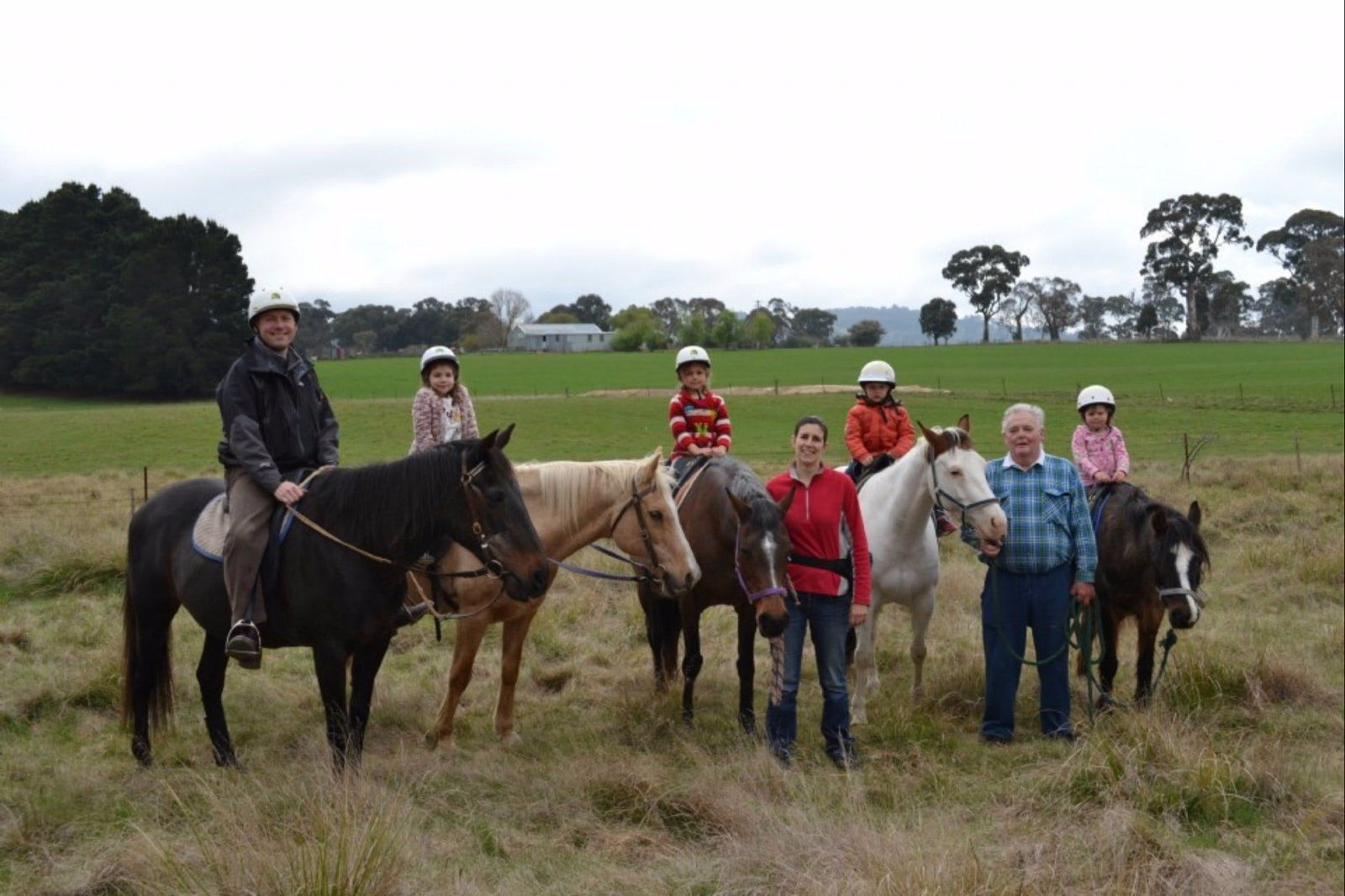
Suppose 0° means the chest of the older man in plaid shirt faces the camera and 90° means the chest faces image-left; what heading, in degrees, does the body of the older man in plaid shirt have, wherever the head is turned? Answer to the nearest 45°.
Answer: approximately 0°

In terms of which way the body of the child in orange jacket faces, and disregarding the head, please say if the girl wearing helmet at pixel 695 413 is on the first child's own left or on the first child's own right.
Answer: on the first child's own right

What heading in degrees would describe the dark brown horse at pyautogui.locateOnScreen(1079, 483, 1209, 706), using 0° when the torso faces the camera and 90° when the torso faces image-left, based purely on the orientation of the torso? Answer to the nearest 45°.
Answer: approximately 315°

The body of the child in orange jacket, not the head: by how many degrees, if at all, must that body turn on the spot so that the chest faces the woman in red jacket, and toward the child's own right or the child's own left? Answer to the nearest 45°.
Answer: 0° — they already face them

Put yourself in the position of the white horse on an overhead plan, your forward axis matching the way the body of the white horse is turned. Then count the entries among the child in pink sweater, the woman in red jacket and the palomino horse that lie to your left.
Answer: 1
